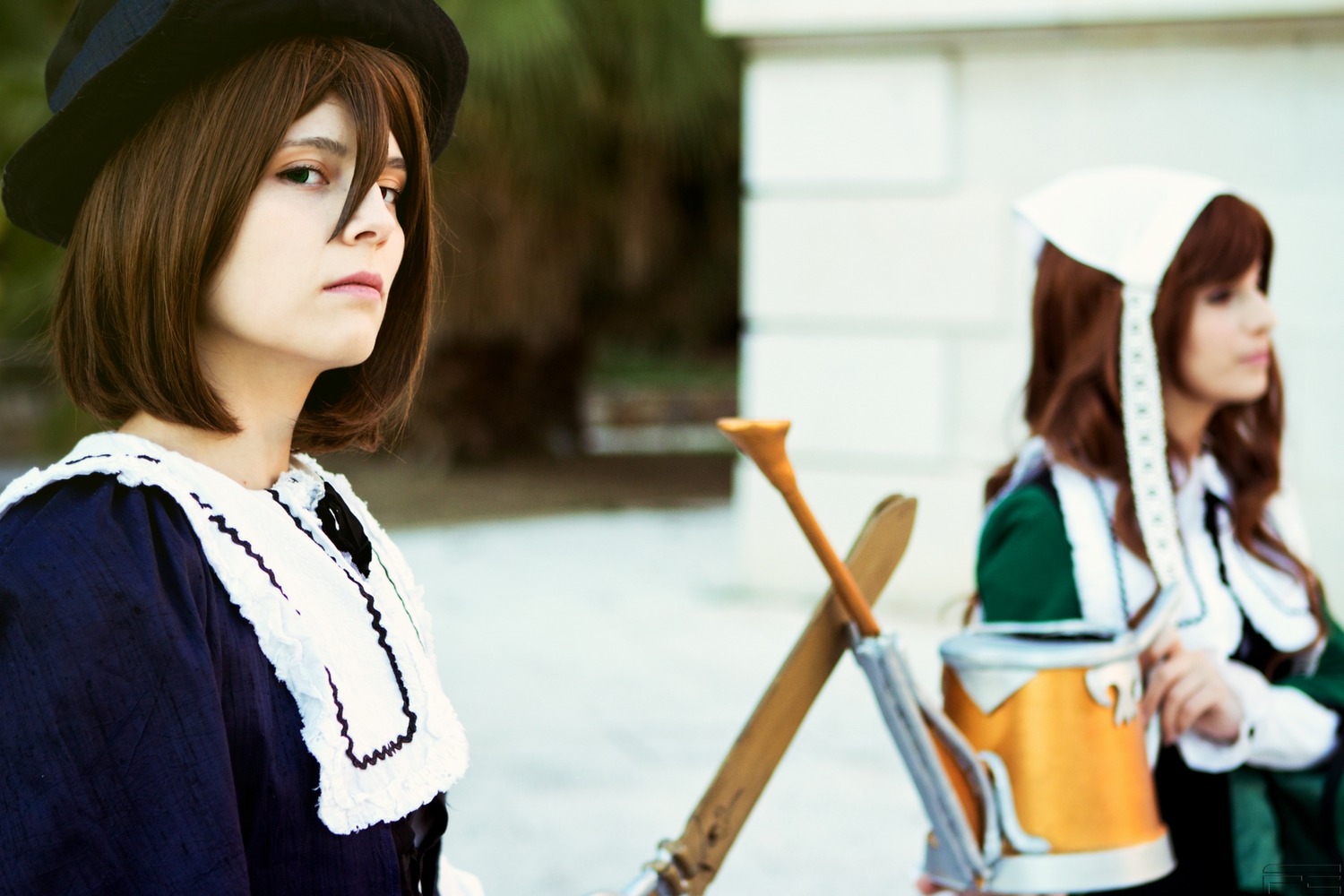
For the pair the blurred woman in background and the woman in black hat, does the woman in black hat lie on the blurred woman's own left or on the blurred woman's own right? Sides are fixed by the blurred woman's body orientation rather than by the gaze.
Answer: on the blurred woman's own right

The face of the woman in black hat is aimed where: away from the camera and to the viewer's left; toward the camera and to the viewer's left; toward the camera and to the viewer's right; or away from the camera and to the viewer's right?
toward the camera and to the viewer's right

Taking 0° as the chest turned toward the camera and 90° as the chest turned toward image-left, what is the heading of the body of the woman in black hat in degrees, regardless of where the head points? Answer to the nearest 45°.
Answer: approximately 315°

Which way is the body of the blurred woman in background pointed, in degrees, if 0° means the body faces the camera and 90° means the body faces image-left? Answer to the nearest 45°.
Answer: approximately 315°

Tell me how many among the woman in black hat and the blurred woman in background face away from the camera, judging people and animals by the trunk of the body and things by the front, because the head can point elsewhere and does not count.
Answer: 0

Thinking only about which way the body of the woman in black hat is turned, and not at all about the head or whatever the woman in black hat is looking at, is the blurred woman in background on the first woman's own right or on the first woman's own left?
on the first woman's own left

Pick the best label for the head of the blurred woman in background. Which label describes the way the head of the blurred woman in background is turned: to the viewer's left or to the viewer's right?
to the viewer's right
